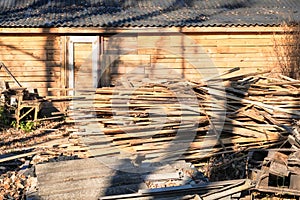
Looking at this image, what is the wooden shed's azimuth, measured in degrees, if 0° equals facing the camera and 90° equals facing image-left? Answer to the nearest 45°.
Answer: approximately 0°
